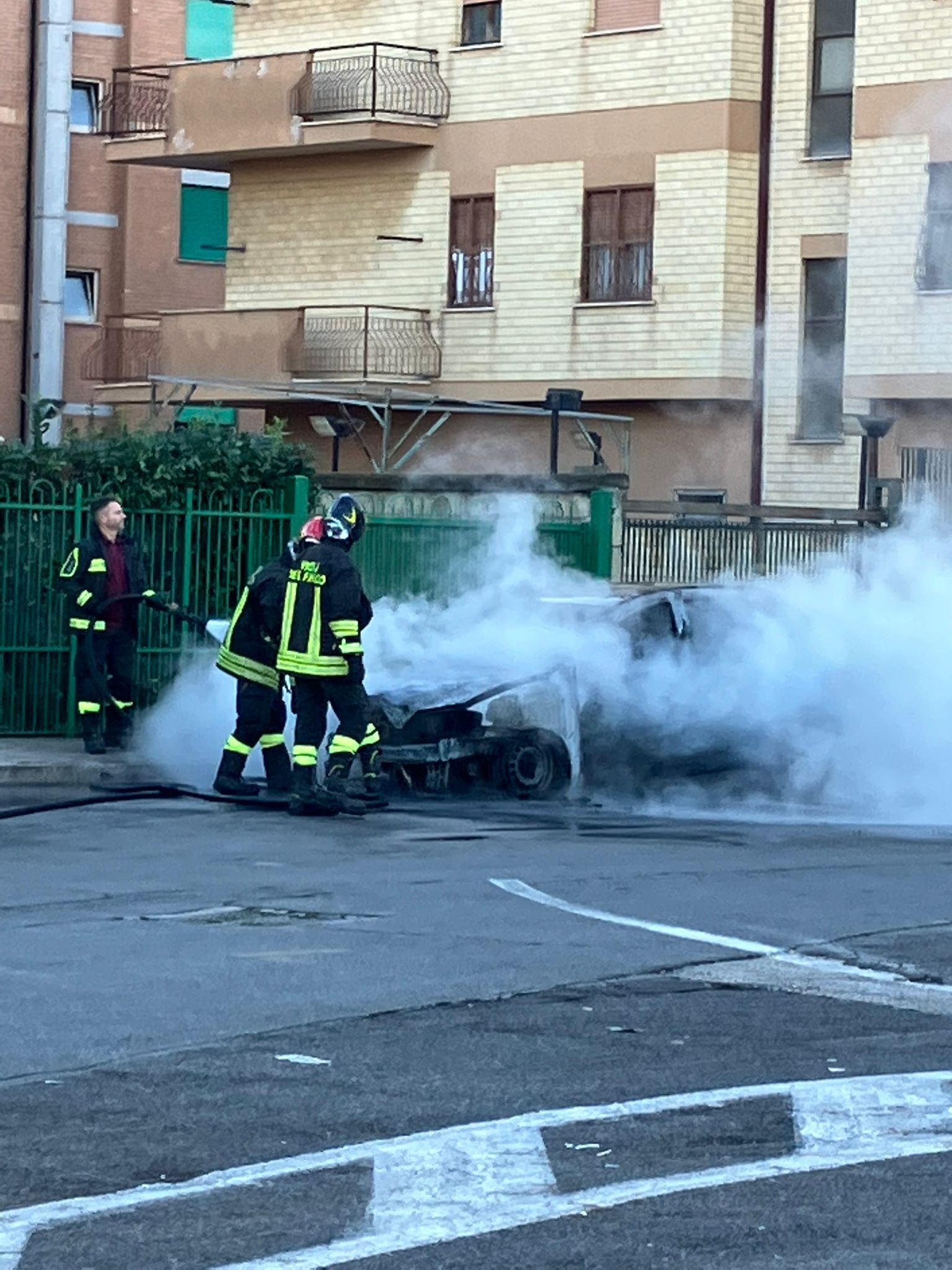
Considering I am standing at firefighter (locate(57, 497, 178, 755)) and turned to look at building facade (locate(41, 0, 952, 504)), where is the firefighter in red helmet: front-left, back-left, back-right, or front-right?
back-right

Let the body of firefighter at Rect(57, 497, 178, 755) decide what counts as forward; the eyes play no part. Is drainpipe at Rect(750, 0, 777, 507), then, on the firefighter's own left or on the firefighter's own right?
on the firefighter's own left

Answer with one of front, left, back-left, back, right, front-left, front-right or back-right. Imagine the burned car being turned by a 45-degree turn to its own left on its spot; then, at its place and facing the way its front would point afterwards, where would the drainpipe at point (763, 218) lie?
back

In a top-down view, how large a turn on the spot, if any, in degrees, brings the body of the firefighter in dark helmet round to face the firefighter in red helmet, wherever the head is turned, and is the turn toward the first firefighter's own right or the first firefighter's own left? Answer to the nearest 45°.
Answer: approximately 90° to the first firefighter's own left

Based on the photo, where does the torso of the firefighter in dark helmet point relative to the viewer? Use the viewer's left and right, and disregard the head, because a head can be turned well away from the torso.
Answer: facing away from the viewer and to the right of the viewer

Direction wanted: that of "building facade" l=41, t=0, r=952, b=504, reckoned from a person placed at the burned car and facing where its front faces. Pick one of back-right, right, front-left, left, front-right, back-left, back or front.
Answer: back-right

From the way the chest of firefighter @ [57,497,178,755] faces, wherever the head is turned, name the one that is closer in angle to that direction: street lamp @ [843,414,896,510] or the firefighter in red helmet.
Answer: the firefighter in red helmet

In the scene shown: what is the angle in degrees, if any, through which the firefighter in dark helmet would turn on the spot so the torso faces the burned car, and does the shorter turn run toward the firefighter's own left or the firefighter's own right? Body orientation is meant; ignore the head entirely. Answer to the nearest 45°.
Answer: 0° — they already face it

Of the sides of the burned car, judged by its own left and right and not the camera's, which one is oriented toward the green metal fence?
right

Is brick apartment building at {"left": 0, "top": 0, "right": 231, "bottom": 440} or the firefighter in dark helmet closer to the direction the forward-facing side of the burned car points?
the firefighter in dark helmet

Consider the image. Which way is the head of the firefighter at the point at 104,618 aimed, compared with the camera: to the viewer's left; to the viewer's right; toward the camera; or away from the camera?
to the viewer's right
